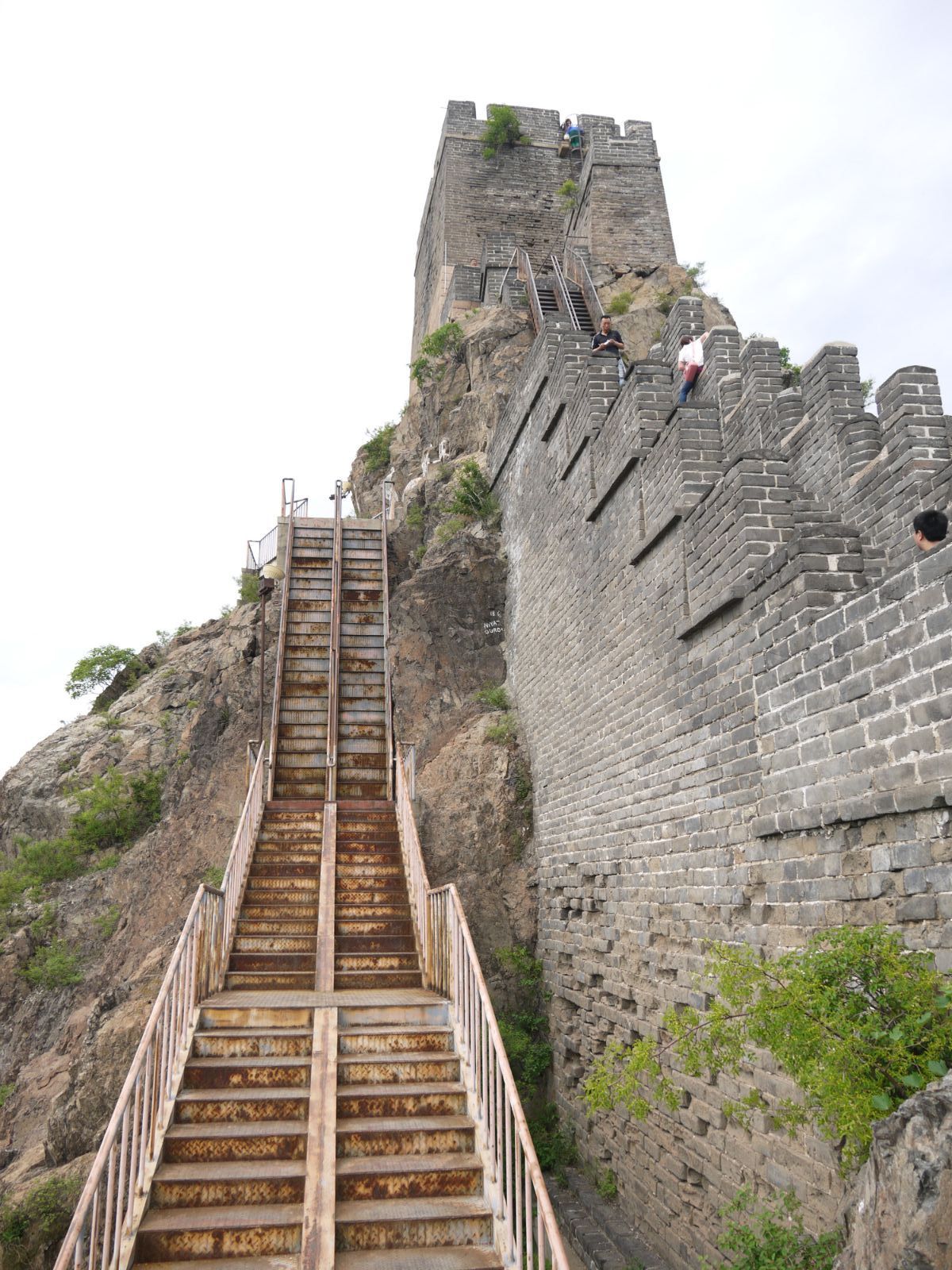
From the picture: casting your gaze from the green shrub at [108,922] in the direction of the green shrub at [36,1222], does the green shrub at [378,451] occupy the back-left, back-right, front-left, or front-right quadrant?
back-left

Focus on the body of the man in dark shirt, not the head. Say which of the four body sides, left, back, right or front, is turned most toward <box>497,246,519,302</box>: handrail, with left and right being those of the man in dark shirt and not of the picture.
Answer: back

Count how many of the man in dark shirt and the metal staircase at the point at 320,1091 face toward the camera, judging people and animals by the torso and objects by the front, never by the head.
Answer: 2

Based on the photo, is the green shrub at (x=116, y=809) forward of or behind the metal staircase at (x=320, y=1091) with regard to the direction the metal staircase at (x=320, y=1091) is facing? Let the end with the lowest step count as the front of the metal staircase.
behind

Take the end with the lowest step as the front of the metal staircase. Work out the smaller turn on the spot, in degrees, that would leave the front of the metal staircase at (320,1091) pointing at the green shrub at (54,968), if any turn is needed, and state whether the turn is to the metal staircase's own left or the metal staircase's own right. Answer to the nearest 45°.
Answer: approximately 135° to the metal staircase's own right

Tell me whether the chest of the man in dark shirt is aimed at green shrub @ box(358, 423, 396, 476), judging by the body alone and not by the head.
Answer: no

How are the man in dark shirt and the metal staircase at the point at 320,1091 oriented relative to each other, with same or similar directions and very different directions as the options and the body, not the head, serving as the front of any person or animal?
same or similar directions

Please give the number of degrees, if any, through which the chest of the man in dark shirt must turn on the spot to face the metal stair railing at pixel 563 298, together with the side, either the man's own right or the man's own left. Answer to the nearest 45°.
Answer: approximately 180°

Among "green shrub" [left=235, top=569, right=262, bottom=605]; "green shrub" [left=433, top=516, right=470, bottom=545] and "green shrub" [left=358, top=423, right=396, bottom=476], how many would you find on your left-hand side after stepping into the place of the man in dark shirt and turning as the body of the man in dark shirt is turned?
0

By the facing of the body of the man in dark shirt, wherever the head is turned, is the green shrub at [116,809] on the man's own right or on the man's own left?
on the man's own right

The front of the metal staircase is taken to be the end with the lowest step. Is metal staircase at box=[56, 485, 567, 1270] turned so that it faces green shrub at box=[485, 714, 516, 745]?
no

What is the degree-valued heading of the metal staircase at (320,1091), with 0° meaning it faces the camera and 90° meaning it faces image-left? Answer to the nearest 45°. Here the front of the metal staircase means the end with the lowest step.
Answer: approximately 0°

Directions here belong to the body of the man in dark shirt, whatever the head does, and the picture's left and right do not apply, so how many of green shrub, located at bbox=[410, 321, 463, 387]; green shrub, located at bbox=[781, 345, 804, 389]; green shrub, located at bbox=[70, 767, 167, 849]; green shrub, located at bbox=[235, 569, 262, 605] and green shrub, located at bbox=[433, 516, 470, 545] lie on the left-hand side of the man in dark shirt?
1

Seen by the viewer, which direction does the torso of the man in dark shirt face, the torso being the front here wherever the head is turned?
toward the camera
